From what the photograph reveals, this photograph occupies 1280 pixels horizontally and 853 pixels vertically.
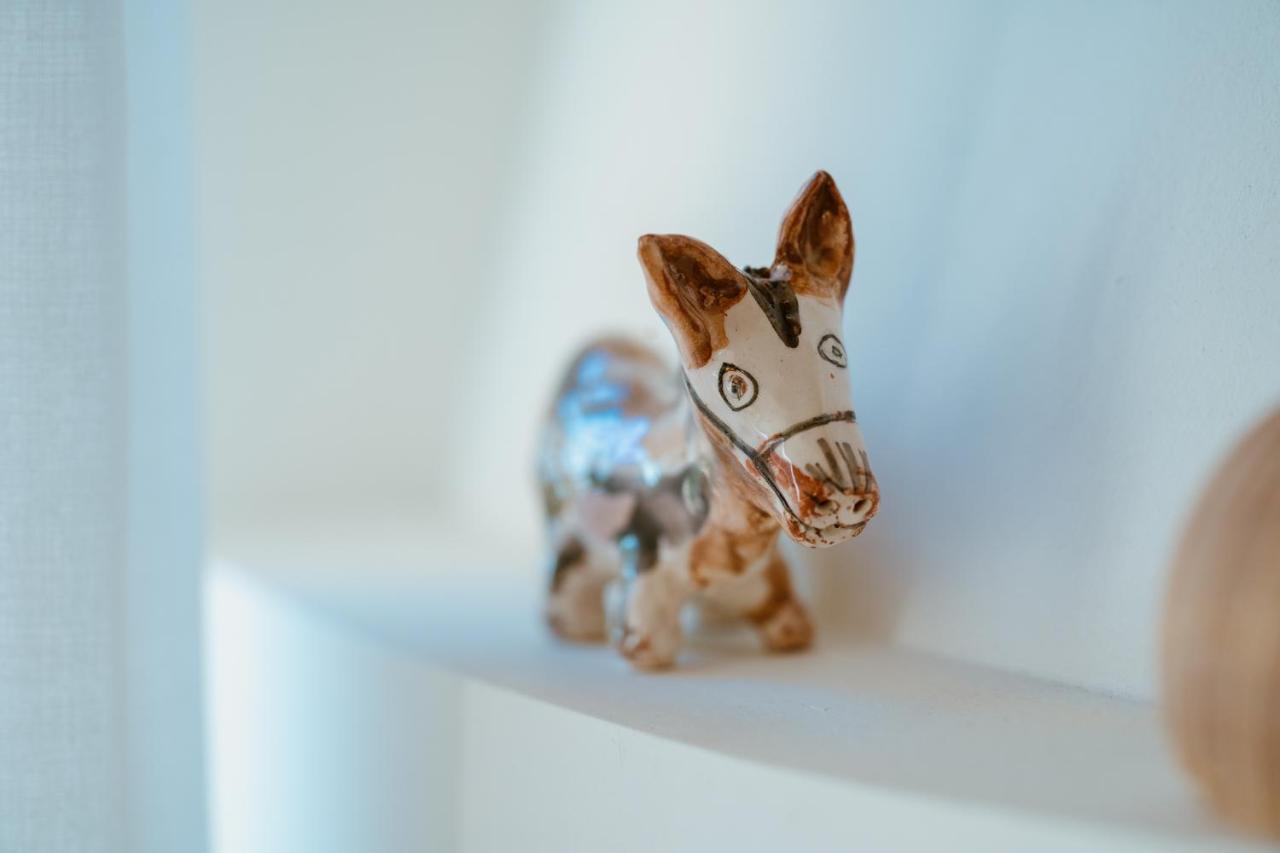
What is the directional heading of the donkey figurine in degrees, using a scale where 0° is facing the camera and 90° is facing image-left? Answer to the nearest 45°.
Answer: approximately 315°
